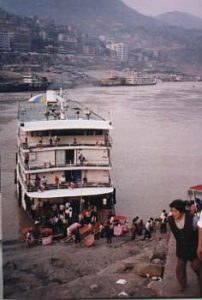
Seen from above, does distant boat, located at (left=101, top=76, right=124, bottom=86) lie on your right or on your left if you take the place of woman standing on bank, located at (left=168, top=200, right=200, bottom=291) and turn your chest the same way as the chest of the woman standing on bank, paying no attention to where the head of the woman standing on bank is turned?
on your right

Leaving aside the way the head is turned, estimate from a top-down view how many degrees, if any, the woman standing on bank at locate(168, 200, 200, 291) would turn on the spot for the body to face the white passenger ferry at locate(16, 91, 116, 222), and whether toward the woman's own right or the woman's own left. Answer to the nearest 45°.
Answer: approximately 90° to the woman's own right

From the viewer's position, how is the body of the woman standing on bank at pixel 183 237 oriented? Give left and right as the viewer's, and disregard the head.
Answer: facing the viewer and to the left of the viewer

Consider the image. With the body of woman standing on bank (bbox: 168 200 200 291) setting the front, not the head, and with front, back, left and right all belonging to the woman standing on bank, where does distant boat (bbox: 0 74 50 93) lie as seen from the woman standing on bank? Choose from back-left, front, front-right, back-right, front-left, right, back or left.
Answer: right

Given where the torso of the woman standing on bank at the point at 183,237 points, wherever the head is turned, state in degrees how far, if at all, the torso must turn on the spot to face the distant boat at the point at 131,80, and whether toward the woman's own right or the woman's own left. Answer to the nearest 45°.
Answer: approximately 135° to the woman's own right
